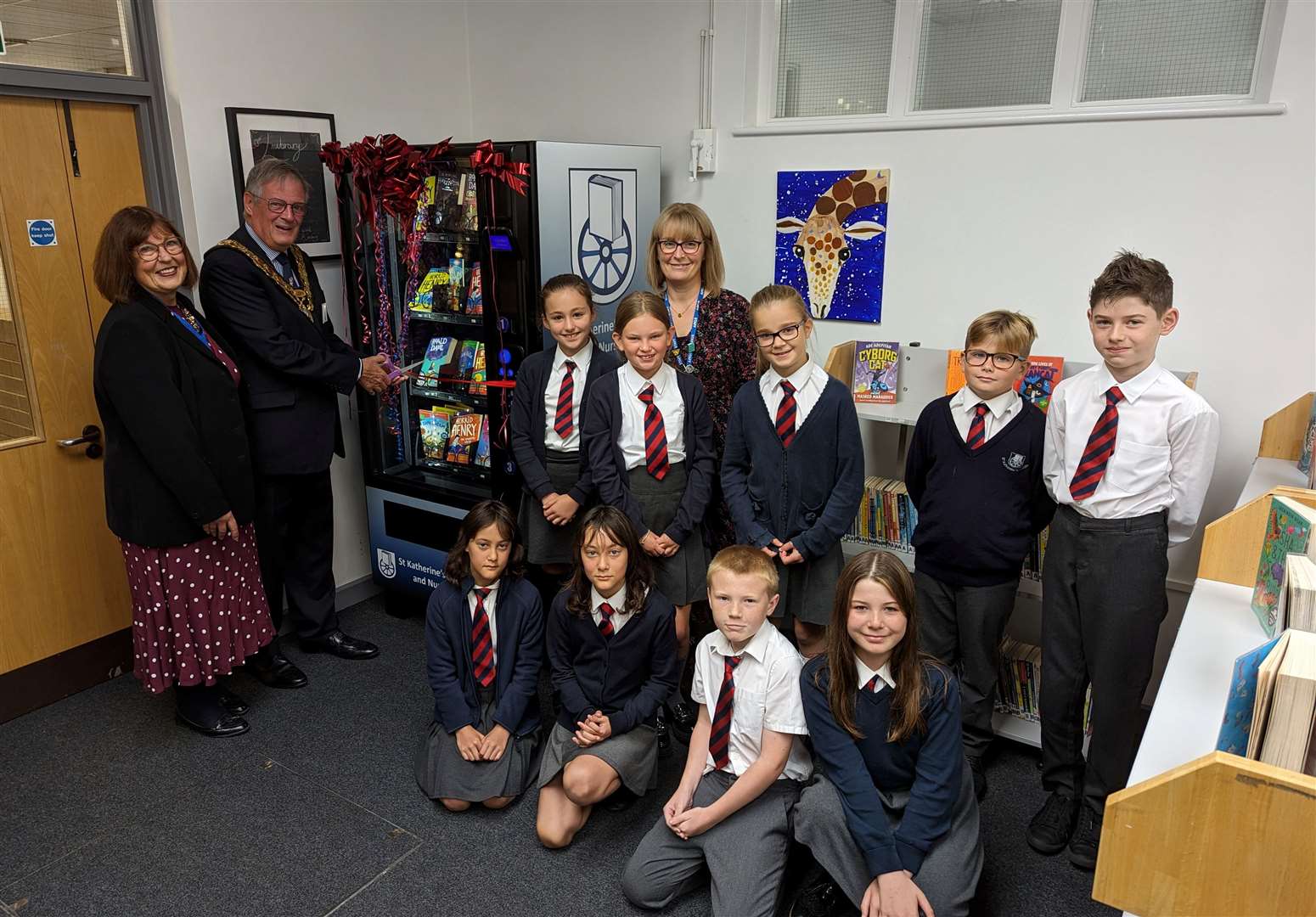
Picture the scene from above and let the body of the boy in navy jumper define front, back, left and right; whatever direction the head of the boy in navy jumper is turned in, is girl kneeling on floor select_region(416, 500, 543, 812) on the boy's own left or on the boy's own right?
on the boy's own right

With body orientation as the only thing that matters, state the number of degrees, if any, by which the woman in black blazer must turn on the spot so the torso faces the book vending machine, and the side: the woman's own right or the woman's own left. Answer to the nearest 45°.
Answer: approximately 45° to the woman's own left

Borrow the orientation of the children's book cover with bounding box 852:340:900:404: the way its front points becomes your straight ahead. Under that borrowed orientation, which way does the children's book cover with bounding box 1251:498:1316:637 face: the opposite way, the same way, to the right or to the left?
to the right

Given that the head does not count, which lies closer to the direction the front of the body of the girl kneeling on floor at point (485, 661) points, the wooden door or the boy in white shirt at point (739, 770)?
the boy in white shirt

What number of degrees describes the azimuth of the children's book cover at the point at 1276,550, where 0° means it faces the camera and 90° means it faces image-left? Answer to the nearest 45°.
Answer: approximately 45°
